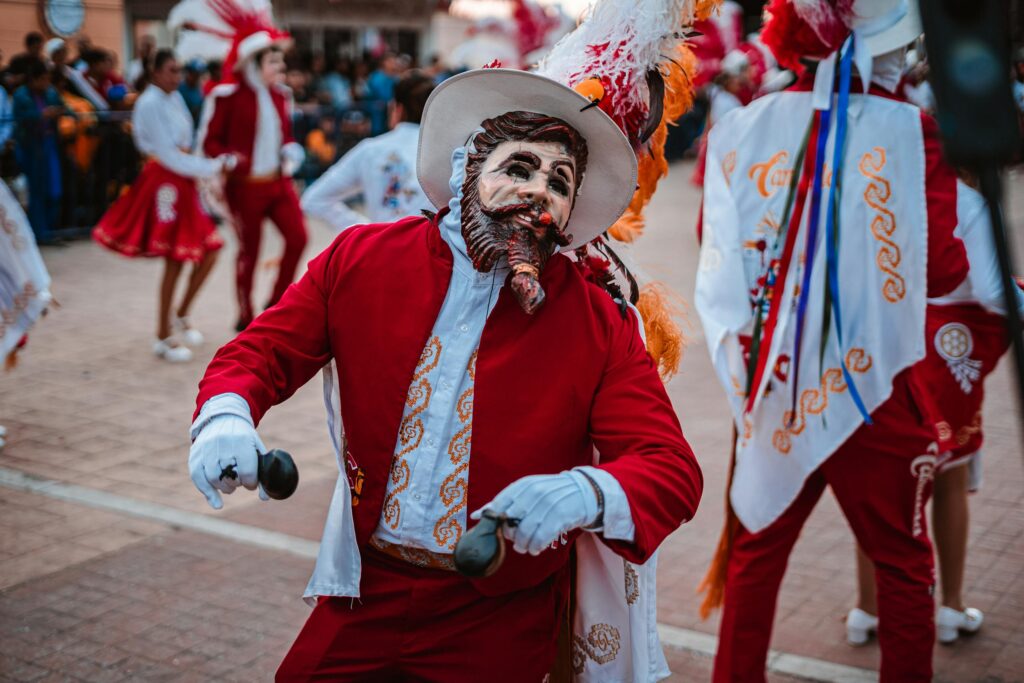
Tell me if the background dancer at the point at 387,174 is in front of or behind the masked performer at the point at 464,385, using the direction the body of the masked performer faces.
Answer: behind

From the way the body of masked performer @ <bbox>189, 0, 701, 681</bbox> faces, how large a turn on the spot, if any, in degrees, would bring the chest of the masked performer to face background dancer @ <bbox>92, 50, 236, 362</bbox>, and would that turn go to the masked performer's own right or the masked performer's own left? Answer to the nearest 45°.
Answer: approximately 180°

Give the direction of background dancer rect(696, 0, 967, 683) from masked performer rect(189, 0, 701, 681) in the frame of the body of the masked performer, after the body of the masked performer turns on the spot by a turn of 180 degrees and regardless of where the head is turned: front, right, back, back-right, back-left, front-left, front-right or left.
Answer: front-right

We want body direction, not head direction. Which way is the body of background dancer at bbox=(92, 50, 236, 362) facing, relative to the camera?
to the viewer's right

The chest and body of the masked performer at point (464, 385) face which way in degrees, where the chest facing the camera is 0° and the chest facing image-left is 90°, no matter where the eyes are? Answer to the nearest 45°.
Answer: approximately 0°

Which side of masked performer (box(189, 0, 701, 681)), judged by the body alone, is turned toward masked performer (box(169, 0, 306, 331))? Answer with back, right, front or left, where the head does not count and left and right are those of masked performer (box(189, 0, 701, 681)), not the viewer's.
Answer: back

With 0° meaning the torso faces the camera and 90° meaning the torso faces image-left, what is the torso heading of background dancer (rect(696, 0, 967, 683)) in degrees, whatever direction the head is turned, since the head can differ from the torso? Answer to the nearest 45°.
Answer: approximately 180°
